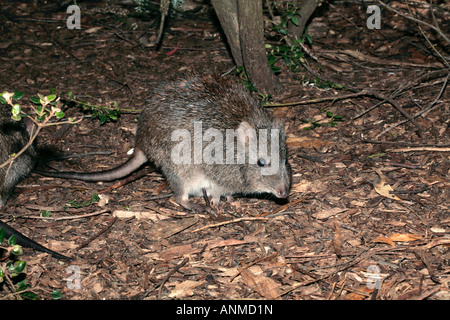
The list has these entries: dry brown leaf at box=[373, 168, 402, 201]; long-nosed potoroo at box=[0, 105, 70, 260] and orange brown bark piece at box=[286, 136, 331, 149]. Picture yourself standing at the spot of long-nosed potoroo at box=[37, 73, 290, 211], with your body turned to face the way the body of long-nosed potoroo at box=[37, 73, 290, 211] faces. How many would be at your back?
1

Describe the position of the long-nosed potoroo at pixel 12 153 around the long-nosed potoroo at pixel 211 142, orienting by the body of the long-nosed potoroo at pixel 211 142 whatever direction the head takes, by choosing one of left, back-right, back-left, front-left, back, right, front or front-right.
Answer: back

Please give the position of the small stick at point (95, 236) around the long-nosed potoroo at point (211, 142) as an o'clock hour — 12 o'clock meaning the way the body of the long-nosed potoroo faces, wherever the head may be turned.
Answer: The small stick is roughly at 5 o'clock from the long-nosed potoroo.

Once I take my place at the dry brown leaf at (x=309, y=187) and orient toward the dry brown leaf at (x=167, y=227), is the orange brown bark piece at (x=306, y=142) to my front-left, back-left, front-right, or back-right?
back-right

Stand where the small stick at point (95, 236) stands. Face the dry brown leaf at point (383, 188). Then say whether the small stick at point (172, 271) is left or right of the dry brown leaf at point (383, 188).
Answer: right

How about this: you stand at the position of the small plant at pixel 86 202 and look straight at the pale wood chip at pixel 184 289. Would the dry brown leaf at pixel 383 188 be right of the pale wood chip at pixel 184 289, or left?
left

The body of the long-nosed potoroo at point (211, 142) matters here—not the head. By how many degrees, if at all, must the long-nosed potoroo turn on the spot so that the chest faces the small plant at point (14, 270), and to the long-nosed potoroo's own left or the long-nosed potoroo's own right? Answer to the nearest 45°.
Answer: approximately 135° to the long-nosed potoroo's own right

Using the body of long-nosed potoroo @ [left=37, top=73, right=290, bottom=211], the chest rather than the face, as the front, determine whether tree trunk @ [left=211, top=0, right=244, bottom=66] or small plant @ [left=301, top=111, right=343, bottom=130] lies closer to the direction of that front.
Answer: the small plant

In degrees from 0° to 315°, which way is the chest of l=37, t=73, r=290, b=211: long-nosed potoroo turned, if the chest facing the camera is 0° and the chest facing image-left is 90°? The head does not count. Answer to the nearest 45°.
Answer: approximately 270°

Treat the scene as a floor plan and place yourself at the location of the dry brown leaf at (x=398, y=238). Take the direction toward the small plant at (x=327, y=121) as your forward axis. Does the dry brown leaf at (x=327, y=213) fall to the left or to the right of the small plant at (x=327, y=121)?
left

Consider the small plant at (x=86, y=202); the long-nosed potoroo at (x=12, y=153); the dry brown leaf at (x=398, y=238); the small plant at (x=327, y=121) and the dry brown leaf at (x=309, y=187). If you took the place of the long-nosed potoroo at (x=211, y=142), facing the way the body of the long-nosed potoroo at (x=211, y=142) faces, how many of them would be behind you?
2

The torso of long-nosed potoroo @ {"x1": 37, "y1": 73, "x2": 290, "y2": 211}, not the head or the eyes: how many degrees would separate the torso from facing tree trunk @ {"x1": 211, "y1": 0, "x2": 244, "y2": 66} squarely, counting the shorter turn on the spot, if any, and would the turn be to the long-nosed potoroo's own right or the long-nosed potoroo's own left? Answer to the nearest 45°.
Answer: approximately 90° to the long-nosed potoroo's own left
